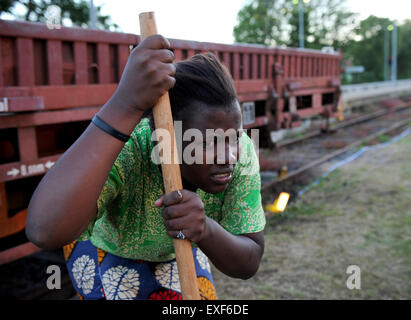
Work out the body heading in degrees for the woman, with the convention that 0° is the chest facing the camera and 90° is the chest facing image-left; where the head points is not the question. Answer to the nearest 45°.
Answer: approximately 315°

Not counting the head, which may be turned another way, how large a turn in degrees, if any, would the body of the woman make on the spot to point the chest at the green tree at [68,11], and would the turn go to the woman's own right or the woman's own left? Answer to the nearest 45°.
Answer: approximately 135° to the woman's own left

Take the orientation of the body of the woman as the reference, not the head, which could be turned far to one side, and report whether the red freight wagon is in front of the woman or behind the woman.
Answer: behind

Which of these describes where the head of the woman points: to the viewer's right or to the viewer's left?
to the viewer's right
